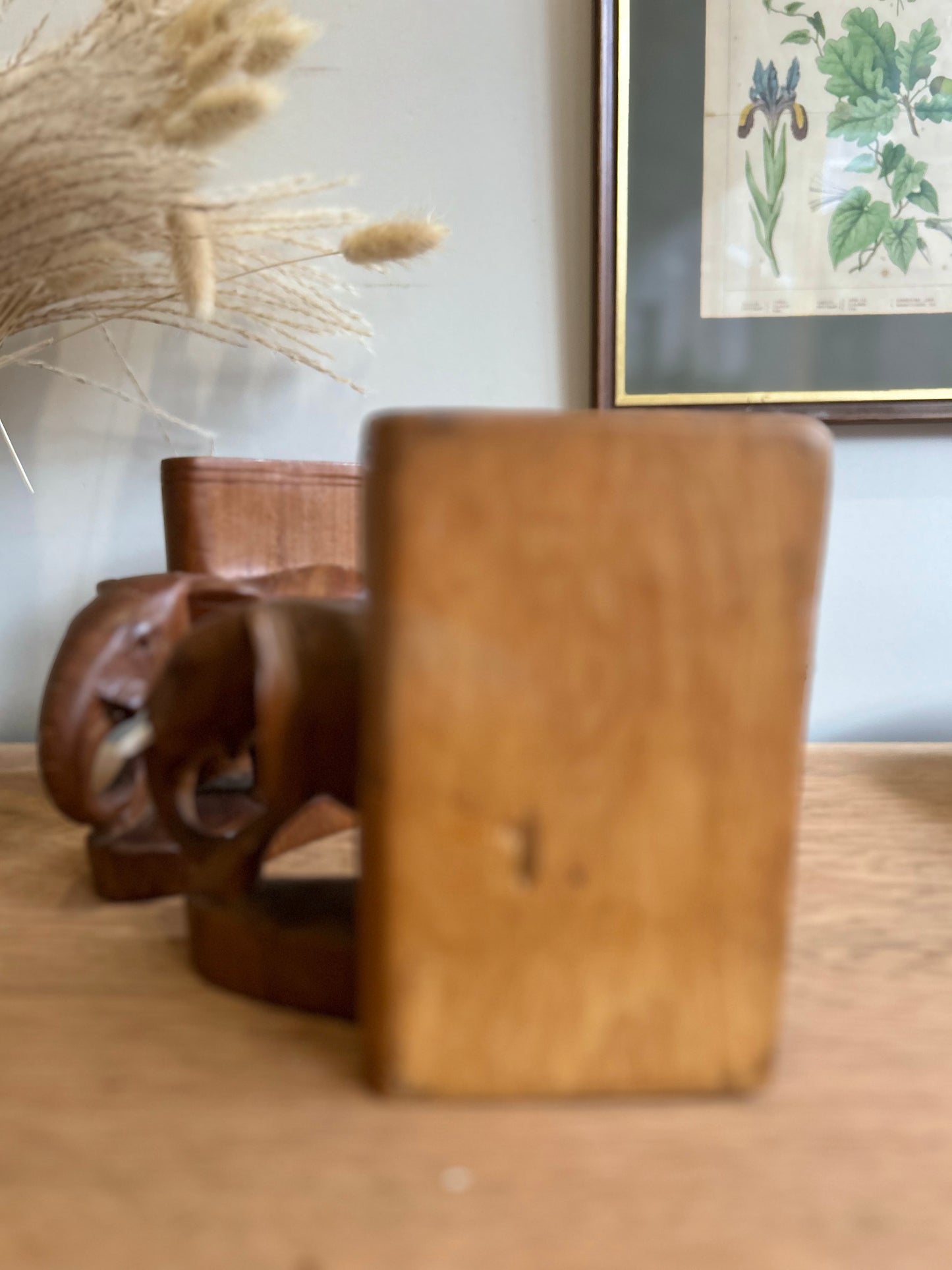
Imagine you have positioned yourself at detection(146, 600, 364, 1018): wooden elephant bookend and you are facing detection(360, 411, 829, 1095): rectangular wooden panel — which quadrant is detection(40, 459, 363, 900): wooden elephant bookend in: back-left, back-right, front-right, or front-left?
back-left

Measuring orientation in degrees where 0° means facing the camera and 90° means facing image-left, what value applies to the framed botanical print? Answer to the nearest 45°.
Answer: approximately 0°
